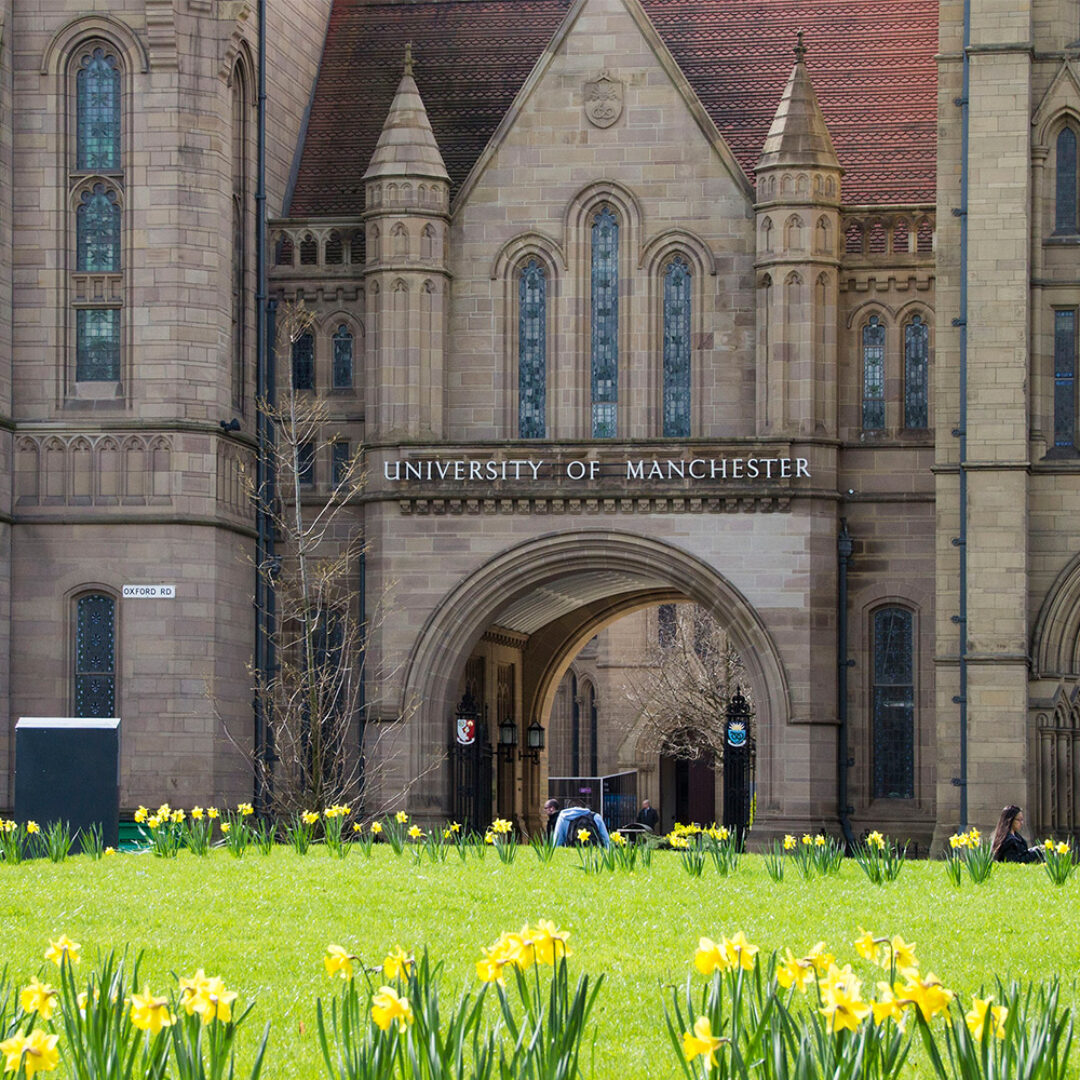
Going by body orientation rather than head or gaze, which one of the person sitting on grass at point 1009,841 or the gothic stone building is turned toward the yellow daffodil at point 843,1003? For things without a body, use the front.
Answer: the gothic stone building

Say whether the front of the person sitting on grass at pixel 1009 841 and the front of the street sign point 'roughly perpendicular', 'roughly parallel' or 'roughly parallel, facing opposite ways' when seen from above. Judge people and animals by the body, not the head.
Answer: roughly perpendicular
